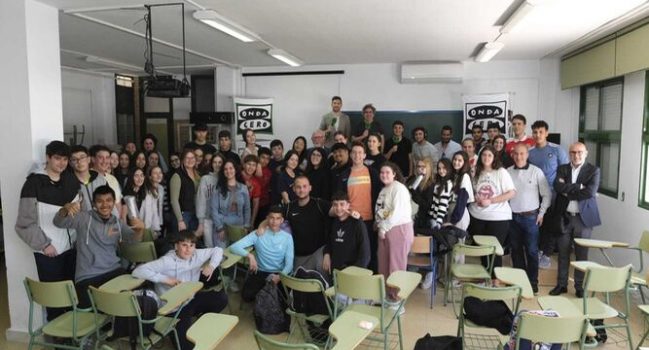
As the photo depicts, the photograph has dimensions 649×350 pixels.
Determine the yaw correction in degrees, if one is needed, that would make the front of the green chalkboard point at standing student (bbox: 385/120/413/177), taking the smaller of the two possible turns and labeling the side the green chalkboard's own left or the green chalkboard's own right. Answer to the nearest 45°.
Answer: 0° — it already faces them

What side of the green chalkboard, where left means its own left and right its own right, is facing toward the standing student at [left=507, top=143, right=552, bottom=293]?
front

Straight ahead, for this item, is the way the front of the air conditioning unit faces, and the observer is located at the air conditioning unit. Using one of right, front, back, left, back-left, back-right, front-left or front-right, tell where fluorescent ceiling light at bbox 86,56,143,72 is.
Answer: right

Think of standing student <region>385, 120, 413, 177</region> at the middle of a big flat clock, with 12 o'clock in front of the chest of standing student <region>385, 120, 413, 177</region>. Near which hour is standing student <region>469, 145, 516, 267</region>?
standing student <region>469, 145, 516, 267</region> is roughly at 11 o'clock from standing student <region>385, 120, 413, 177</region>.

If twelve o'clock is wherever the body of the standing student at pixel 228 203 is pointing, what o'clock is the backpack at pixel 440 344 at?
The backpack is roughly at 11 o'clock from the standing student.
